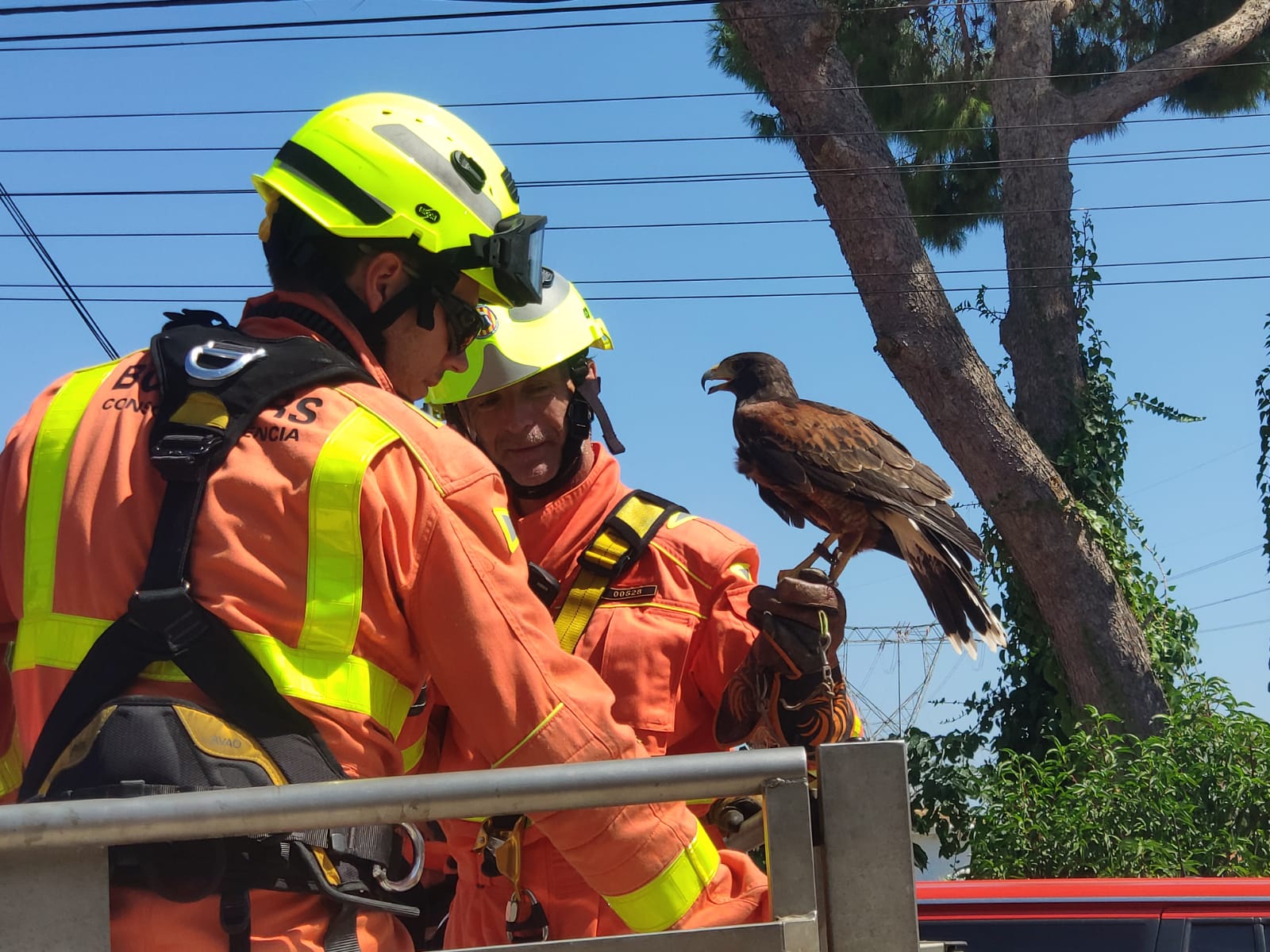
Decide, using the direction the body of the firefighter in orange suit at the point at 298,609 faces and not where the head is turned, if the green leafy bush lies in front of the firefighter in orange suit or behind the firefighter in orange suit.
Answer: in front

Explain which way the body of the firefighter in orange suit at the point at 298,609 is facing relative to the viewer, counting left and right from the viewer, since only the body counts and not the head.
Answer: facing away from the viewer and to the right of the viewer

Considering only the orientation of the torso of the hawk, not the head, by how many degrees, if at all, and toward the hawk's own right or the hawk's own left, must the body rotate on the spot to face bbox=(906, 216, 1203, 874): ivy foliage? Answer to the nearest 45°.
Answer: approximately 90° to the hawk's own right

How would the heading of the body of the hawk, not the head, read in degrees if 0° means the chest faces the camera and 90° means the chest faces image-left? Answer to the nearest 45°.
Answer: approximately 90°

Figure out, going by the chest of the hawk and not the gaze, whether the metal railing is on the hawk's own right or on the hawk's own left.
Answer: on the hawk's own left

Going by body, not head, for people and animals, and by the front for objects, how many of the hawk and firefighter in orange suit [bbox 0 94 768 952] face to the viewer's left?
1

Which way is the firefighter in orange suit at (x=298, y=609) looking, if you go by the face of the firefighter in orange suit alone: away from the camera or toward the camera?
away from the camera
